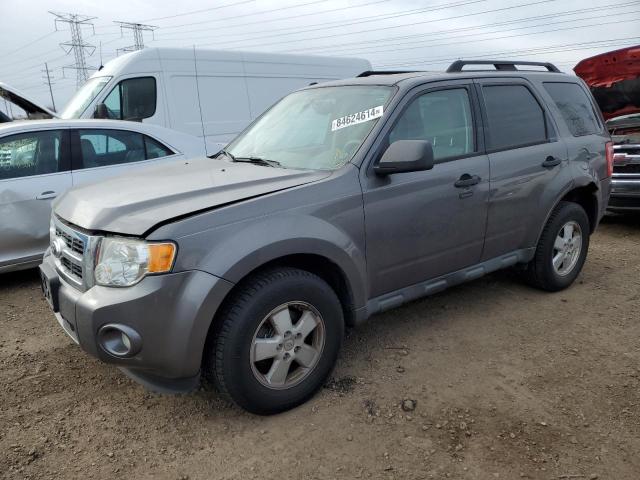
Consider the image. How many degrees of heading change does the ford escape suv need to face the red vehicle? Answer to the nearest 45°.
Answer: approximately 180°

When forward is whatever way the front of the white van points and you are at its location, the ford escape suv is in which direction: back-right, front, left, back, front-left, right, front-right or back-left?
front-left

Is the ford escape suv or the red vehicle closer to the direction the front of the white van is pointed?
the ford escape suv

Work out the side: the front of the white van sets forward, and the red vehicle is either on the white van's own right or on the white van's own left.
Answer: on the white van's own left

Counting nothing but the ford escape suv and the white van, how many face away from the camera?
0

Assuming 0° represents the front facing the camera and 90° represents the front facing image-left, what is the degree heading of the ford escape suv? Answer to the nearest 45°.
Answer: approximately 45°

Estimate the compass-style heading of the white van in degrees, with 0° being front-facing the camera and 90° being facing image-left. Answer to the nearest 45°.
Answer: approximately 45°

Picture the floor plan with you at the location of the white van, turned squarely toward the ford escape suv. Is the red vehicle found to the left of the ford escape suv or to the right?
left

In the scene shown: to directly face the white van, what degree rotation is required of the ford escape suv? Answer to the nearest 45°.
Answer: approximately 135° to its right
